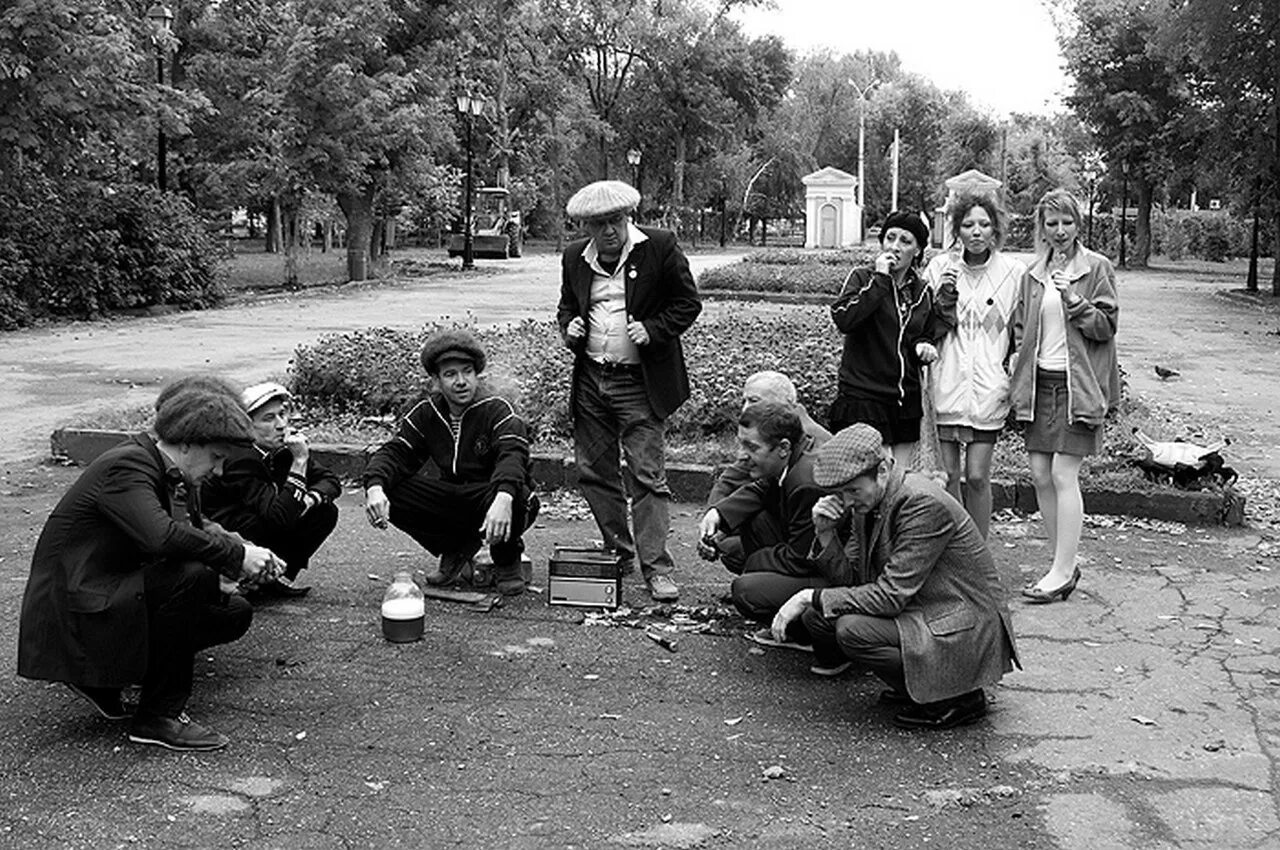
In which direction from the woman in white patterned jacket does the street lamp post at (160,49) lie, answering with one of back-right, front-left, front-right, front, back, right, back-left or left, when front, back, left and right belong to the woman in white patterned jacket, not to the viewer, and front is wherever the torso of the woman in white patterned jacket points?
back-right

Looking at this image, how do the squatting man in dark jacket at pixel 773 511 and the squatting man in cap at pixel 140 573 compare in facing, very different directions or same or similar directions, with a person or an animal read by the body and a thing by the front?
very different directions

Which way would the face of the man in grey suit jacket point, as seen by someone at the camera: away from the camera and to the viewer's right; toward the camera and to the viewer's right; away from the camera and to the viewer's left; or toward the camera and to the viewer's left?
toward the camera and to the viewer's left

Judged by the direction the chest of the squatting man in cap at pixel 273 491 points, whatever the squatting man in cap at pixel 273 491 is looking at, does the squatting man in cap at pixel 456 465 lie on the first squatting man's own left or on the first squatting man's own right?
on the first squatting man's own left

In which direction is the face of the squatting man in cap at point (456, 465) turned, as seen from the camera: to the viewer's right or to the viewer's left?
to the viewer's right

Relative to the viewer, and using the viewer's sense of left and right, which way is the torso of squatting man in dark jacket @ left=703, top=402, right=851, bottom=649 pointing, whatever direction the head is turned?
facing to the left of the viewer

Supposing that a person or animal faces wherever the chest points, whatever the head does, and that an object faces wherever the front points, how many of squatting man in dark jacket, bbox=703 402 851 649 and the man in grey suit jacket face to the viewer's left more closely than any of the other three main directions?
2

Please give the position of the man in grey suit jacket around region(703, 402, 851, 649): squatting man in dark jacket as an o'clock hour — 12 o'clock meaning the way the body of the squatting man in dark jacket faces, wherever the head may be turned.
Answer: The man in grey suit jacket is roughly at 8 o'clock from the squatting man in dark jacket.

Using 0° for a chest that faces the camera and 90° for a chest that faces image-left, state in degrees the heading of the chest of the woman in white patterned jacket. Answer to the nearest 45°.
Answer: approximately 0°

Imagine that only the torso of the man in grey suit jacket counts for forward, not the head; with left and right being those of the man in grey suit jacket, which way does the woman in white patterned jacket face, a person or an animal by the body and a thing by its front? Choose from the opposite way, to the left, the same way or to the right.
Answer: to the left

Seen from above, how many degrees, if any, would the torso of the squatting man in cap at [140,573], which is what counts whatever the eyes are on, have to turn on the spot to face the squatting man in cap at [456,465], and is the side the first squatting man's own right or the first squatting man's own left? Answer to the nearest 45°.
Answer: approximately 45° to the first squatting man's own left

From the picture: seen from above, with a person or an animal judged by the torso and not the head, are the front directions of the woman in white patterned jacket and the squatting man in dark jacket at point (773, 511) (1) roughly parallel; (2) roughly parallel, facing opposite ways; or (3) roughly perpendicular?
roughly perpendicular

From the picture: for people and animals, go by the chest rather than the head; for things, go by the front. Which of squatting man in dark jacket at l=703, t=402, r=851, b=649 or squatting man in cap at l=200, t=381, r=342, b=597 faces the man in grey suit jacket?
squatting man in cap at l=200, t=381, r=342, b=597

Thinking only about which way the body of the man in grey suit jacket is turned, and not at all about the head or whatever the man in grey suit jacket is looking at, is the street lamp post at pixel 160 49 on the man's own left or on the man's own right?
on the man's own right

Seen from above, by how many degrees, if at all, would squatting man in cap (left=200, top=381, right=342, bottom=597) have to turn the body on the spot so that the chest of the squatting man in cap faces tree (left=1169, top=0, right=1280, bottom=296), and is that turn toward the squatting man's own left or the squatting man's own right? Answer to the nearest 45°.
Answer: approximately 90° to the squatting man's own left

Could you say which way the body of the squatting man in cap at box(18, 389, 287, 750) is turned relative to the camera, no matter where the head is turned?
to the viewer's right

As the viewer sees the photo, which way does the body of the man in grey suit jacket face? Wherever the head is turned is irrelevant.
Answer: to the viewer's left
